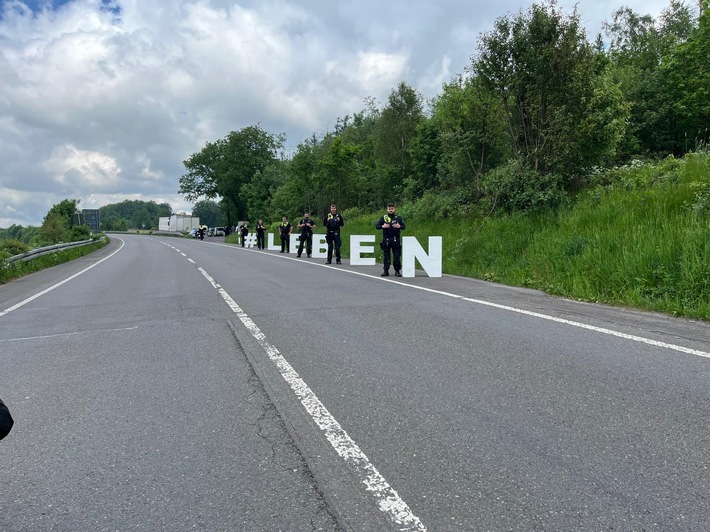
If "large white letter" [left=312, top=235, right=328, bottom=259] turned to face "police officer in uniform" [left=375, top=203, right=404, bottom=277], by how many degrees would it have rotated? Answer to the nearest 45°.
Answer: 0° — it already faces them

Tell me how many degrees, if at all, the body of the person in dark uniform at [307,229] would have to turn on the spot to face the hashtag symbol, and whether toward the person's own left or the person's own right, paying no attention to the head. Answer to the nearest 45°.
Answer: approximately 180°

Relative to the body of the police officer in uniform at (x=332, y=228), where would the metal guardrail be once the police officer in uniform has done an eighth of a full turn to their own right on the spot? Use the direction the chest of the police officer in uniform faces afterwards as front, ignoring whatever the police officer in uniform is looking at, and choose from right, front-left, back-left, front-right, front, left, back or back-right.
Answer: front-right

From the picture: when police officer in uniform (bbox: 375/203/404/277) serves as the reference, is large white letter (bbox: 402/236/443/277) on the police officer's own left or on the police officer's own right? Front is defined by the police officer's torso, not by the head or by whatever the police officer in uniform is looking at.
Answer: on the police officer's own left

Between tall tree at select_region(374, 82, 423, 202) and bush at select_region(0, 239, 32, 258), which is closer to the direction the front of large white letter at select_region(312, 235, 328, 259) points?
the bush

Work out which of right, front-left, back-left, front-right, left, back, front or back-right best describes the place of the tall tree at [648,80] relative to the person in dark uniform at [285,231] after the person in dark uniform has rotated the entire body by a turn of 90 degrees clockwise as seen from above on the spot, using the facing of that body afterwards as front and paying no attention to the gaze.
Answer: back

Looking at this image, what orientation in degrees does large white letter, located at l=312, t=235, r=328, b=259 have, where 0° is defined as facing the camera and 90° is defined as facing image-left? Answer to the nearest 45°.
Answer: approximately 0°

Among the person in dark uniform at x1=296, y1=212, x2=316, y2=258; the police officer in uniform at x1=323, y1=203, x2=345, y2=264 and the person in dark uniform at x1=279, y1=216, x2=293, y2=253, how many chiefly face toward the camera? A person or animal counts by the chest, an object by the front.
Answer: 3

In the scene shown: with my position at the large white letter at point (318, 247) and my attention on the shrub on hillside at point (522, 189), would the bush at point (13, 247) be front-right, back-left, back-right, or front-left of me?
back-right

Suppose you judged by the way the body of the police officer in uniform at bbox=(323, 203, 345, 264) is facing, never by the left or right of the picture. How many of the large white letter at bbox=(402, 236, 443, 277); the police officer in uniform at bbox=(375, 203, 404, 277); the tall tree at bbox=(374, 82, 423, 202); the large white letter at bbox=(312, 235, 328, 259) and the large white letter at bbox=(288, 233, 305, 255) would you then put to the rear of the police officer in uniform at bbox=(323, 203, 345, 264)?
3
